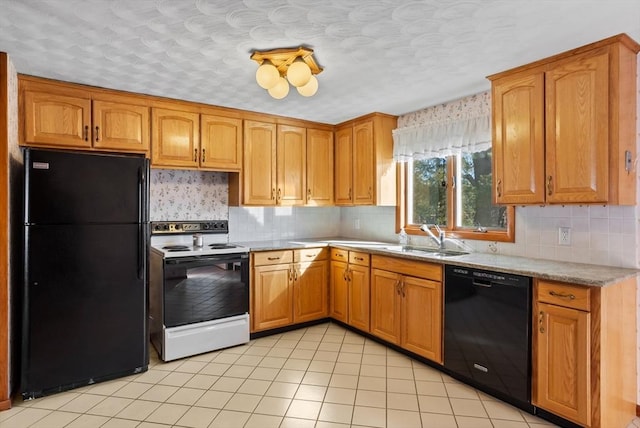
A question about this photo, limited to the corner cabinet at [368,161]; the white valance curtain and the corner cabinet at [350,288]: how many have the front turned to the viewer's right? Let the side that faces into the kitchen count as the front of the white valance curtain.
0

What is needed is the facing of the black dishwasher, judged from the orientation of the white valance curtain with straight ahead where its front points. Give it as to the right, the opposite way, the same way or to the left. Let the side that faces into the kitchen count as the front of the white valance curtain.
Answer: the same way

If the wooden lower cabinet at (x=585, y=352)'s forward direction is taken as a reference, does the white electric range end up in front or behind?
in front

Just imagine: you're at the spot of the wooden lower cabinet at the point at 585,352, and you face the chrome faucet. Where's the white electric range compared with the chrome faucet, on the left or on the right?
left

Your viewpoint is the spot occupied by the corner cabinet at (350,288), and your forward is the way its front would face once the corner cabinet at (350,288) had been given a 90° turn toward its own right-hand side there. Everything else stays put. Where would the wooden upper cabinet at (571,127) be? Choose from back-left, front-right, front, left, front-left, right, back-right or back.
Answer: back

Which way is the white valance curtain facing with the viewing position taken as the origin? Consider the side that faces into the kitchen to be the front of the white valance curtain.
facing the viewer and to the left of the viewer

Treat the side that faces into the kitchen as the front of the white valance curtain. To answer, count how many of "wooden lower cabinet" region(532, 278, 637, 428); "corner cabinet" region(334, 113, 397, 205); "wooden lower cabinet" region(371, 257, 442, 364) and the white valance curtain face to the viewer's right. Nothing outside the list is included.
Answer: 0

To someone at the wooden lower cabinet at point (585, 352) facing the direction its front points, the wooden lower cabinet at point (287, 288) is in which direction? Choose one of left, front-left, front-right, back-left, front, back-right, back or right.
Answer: front-right

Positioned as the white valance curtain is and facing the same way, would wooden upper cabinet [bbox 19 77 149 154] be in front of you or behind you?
in front

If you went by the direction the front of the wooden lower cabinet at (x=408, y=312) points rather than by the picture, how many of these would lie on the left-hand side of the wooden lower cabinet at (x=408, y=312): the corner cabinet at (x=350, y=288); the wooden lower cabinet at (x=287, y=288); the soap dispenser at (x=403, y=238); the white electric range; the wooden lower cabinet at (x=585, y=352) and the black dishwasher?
2

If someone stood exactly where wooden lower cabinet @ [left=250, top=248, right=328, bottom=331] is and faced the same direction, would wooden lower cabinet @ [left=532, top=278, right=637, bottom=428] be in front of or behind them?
in front

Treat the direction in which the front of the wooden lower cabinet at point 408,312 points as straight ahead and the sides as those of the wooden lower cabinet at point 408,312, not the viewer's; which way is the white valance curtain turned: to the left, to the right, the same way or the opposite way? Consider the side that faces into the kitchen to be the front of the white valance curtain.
the same way
